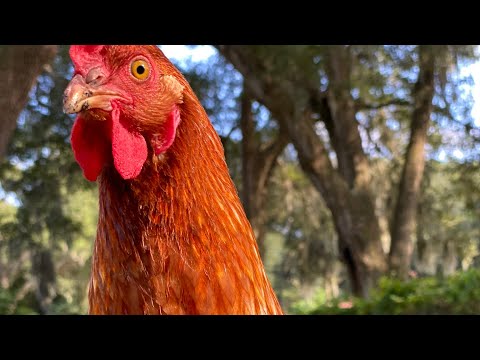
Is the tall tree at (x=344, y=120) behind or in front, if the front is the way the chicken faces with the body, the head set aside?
behind

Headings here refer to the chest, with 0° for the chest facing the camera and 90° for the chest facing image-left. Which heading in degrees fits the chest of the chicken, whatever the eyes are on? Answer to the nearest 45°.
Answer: approximately 45°
